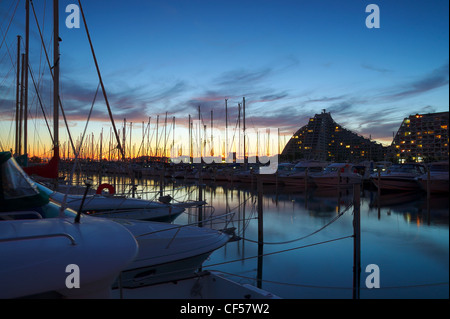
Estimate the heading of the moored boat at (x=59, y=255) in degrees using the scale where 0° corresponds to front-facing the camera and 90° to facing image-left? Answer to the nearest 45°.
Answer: approximately 270°

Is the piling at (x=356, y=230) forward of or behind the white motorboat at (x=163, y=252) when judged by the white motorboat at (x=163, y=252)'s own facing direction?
forward

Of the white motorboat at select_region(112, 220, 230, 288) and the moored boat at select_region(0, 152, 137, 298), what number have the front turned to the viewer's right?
2

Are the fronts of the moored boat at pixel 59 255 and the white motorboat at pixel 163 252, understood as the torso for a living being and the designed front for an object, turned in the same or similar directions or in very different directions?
same or similar directions

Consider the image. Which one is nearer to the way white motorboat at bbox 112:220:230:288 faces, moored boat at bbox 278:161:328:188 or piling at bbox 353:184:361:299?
the piling

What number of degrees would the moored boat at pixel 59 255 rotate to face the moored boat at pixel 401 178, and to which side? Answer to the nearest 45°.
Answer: approximately 45° to its left

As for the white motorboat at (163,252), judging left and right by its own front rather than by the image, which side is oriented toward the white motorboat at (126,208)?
left

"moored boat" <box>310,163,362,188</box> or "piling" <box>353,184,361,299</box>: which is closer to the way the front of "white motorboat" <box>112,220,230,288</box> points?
the piling

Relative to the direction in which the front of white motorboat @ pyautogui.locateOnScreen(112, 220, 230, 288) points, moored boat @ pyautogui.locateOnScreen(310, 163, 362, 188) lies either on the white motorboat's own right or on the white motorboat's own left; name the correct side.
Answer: on the white motorboat's own left

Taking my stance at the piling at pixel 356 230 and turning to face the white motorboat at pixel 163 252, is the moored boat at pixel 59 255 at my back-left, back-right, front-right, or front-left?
front-left

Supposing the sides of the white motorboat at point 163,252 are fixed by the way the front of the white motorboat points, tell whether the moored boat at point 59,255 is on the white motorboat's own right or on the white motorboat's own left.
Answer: on the white motorboat's own right

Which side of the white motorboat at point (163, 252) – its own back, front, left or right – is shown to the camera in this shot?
right

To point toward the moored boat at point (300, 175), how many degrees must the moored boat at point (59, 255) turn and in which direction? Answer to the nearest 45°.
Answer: approximately 45° to its left
